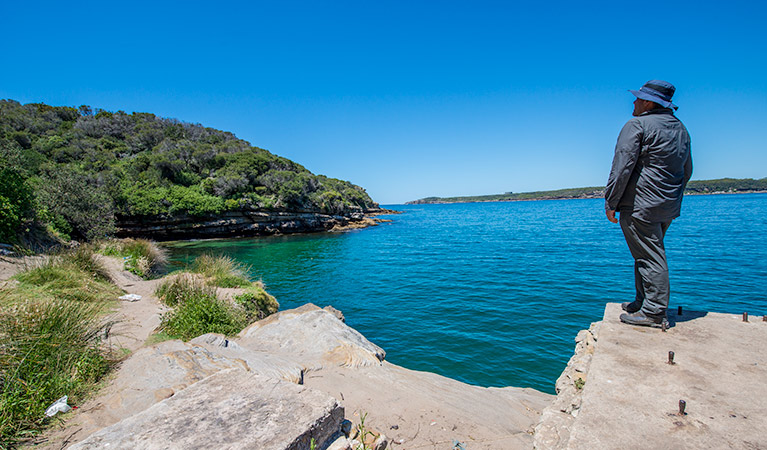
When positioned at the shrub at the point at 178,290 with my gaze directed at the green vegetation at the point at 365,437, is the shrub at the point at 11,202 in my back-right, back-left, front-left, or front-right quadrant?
back-right

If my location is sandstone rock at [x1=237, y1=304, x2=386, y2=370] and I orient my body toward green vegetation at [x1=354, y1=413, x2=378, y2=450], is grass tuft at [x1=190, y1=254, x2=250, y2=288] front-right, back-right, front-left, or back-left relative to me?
back-right

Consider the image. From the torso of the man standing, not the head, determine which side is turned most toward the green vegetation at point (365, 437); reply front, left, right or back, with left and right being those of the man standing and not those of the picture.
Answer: left

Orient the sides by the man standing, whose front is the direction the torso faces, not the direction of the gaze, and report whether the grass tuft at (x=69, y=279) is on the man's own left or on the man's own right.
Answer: on the man's own left

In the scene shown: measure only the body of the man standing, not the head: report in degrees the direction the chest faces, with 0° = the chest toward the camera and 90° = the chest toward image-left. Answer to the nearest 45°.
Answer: approximately 135°

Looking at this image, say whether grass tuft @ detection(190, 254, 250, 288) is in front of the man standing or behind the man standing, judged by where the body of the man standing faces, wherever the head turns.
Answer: in front

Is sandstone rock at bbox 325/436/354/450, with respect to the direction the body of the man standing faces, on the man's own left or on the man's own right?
on the man's own left

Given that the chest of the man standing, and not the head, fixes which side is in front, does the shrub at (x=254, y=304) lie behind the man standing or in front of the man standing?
in front

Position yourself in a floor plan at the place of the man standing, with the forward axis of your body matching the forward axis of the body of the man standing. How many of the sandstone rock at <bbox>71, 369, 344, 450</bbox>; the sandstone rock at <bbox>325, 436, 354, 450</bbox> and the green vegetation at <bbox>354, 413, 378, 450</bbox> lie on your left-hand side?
3
